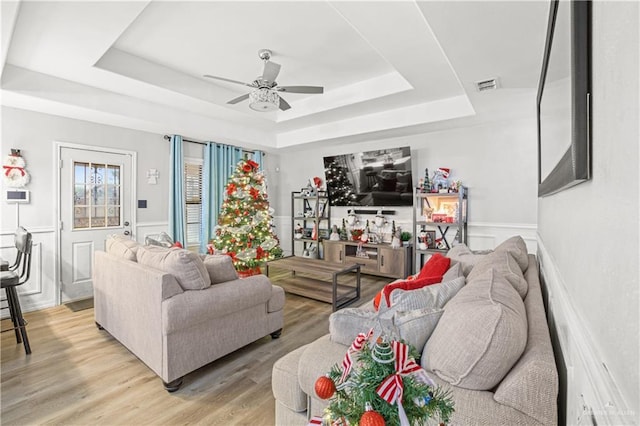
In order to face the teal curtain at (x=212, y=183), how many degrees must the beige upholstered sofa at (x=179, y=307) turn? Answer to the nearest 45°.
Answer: approximately 45° to its left

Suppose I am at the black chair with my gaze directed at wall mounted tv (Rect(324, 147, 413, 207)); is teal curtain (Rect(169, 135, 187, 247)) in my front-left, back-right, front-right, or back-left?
front-left

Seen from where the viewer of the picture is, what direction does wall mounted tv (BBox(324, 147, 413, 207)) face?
facing the viewer and to the left of the viewer

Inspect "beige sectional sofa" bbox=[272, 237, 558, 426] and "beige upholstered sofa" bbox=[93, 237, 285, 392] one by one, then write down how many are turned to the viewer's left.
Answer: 1

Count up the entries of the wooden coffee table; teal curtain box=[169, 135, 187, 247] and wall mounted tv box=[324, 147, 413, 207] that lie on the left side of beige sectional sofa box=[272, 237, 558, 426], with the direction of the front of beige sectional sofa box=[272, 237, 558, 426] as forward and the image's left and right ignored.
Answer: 0

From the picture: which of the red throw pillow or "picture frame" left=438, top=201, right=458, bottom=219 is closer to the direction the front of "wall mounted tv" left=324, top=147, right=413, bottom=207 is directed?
the red throw pillow

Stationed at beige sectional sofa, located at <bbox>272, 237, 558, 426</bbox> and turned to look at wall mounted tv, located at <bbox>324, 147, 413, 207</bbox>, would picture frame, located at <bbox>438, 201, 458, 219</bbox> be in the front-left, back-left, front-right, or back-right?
front-right

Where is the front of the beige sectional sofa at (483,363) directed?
to the viewer's left

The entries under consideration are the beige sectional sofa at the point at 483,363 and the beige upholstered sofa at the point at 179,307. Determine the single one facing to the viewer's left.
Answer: the beige sectional sofa at the point at 483,363

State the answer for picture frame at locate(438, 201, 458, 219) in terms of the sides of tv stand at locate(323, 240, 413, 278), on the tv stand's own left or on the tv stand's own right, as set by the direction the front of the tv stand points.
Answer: on the tv stand's own left

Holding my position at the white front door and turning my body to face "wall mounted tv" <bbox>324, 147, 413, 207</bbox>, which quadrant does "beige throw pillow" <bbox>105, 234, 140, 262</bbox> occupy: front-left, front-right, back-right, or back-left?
front-right

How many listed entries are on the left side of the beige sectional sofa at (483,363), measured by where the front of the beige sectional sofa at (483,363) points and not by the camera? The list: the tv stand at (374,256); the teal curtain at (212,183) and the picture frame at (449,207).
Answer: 0

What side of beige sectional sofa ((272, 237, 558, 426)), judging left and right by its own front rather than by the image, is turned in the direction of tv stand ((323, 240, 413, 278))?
right

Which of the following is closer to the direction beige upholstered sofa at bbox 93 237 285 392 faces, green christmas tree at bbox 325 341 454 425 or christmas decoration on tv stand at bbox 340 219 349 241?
the christmas decoration on tv stand
